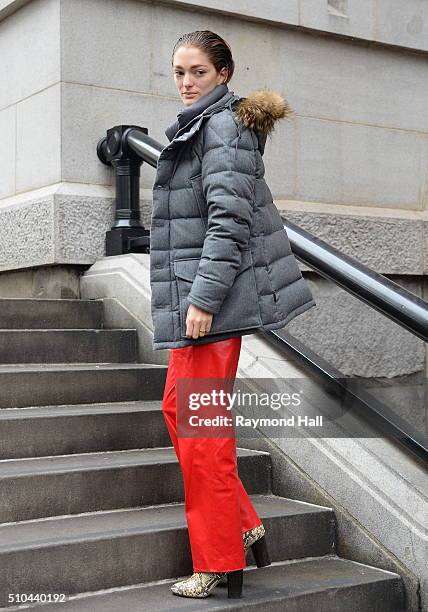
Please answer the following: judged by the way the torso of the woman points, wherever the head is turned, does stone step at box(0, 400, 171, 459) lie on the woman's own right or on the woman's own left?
on the woman's own right

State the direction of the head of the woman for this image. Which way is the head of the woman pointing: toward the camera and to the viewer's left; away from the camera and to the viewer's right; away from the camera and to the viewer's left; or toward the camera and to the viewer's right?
toward the camera and to the viewer's left

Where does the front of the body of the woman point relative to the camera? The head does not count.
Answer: to the viewer's left
